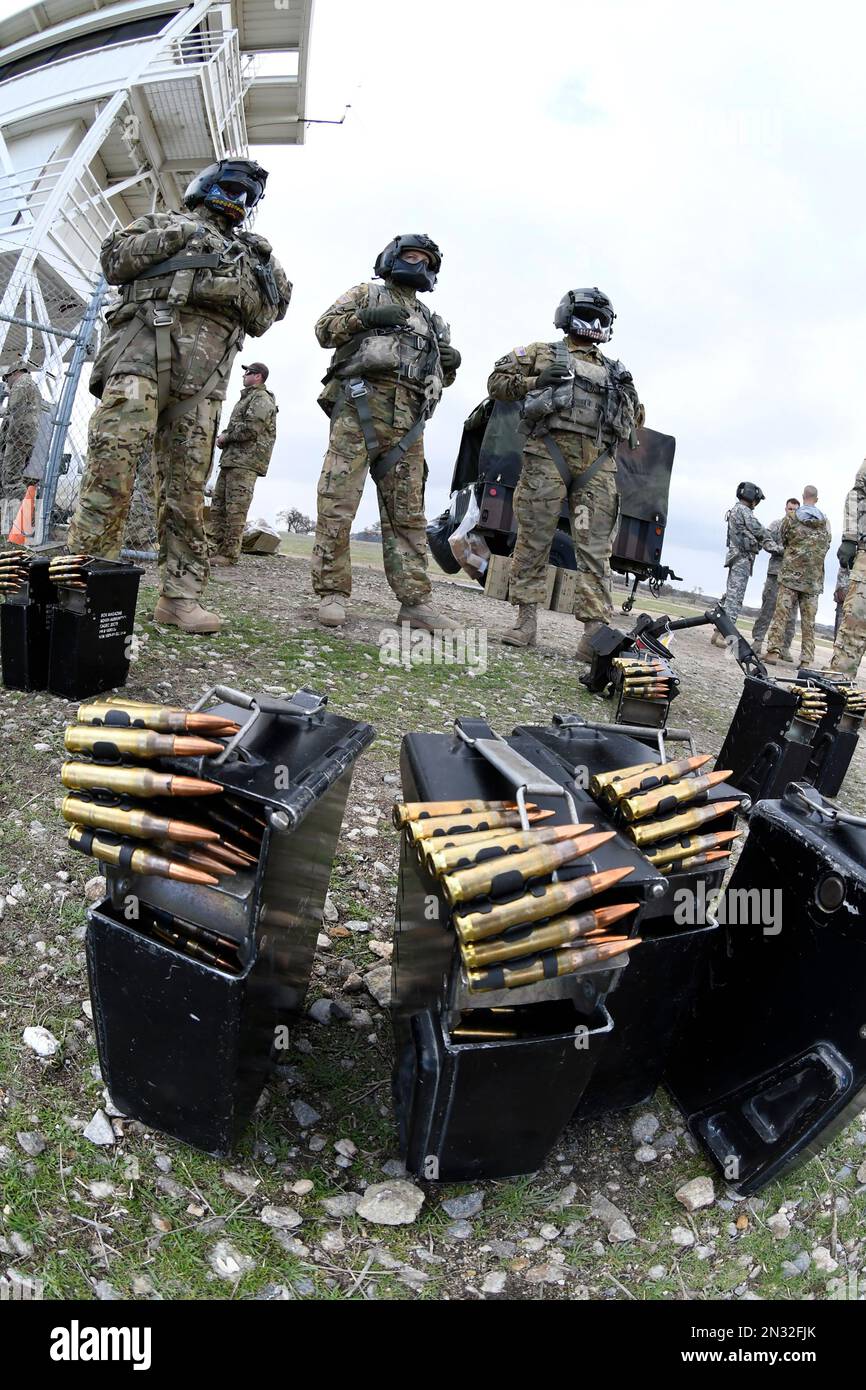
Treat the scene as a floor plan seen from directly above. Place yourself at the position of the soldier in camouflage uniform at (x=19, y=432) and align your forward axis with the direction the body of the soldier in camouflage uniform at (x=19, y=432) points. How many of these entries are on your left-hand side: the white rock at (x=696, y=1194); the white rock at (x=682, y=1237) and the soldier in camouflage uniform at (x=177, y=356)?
3

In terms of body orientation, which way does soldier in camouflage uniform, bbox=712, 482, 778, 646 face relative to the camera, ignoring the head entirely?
to the viewer's right

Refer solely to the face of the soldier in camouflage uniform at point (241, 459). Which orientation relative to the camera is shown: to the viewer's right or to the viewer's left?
to the viewer's left

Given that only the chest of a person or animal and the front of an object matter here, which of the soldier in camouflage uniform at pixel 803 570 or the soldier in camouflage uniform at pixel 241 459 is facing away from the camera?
the soldier in camouflage uniform at pixel 803 570

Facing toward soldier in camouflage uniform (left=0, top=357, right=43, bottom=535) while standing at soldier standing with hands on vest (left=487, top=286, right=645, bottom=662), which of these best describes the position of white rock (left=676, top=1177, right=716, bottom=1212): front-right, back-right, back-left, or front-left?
back-left

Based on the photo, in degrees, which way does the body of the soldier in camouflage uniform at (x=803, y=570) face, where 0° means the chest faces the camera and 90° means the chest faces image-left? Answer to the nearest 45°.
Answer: approximately 180°

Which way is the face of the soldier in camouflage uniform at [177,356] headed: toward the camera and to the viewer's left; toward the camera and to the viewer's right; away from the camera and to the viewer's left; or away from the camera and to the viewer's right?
toward the camera and to the viewer's right

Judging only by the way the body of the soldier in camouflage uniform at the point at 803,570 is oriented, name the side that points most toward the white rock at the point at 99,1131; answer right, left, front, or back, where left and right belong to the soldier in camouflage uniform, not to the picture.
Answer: back
